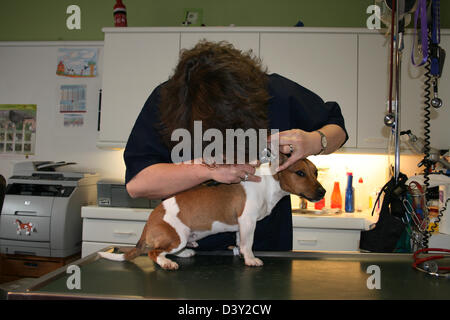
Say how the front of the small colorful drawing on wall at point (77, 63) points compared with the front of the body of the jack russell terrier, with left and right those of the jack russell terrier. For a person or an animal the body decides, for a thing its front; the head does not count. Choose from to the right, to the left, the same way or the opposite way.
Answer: to the right

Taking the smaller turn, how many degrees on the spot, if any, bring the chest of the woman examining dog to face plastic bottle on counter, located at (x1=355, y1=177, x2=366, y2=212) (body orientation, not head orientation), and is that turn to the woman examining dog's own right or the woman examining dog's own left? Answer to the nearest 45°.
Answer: approximately 135° to the woman examining dog's own left

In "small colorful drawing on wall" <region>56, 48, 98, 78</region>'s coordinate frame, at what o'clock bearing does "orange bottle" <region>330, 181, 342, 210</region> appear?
The orange bottle is roughly at 10 o'clock from the small colorful drawing on wall.

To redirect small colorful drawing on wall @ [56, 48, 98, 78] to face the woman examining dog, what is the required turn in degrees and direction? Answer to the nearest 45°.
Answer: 0° — it already faces them

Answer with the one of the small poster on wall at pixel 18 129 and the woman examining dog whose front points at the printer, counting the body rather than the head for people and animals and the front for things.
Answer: the small poster on wall

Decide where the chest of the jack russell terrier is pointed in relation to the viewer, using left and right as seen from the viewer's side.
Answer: facing to the right of the viewer

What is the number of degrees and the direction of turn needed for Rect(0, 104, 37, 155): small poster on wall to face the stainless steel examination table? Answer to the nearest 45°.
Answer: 0° — it already faces it

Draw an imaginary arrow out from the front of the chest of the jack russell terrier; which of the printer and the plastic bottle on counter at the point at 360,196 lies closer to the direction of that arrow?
the plastic bottle on counter
